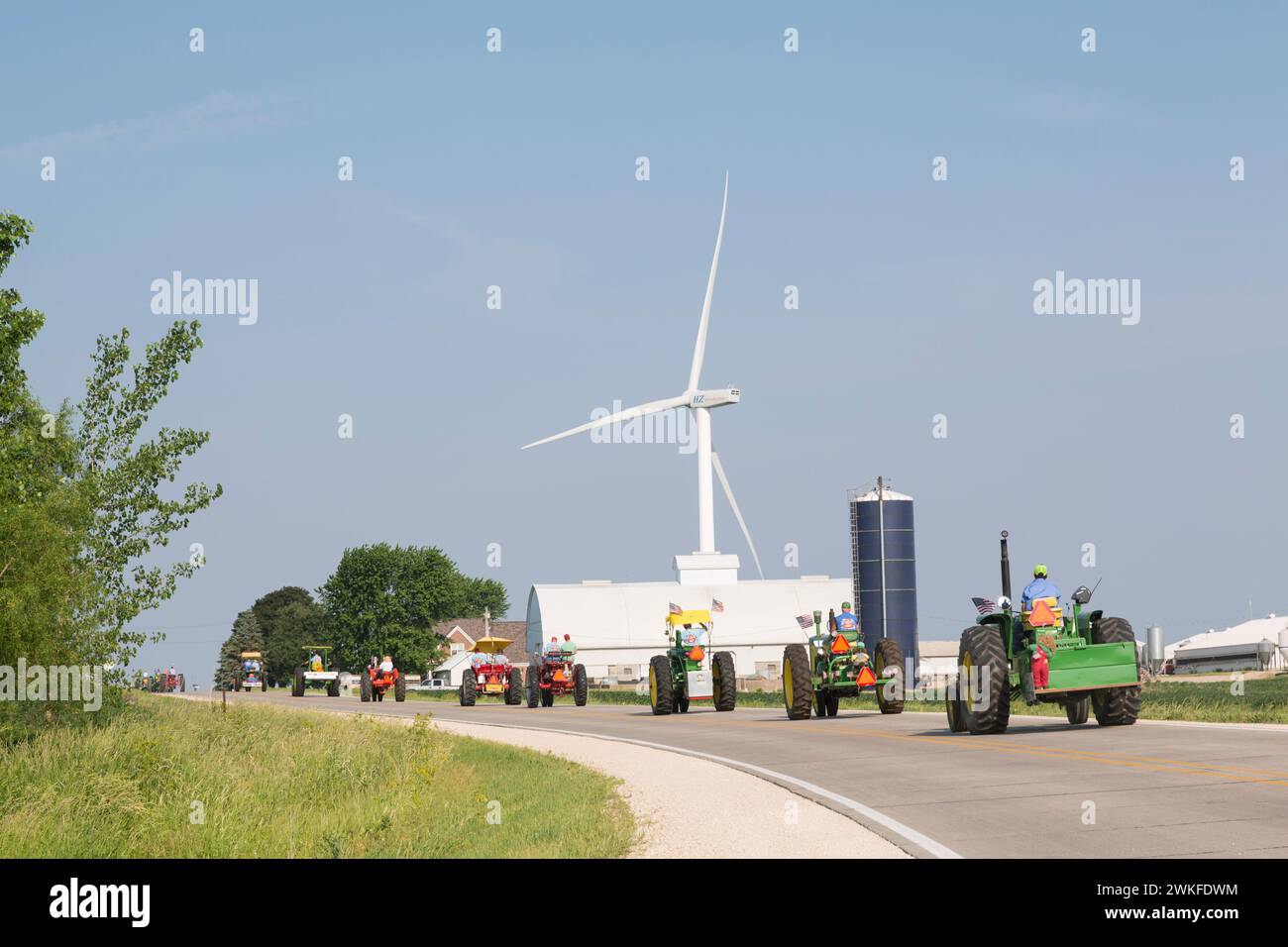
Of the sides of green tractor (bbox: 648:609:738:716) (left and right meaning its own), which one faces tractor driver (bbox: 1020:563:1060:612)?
back

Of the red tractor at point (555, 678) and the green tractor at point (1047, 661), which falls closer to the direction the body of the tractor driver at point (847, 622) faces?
the red tractor

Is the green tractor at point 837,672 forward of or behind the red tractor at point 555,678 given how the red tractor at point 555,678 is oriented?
behind

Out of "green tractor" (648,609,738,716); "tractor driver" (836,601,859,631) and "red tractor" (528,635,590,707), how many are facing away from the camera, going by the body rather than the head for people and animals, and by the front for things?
3

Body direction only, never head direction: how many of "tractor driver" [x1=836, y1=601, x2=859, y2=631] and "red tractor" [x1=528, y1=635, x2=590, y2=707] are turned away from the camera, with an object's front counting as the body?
2

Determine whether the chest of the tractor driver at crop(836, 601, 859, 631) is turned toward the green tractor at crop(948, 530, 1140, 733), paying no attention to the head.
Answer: no

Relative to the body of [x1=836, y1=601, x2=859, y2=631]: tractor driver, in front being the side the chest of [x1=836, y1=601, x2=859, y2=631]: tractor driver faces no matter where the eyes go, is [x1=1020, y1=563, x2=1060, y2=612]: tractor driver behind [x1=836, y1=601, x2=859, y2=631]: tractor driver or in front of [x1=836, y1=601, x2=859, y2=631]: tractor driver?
behind

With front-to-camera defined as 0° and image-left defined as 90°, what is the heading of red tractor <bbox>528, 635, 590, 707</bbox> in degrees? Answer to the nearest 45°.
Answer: approximately 180°

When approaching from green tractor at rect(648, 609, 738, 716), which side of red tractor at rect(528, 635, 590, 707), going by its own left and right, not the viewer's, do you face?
back

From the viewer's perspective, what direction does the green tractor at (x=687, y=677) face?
away from the camera

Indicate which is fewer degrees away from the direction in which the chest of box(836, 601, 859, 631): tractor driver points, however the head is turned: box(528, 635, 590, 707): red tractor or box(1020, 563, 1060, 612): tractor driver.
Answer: the red tractor

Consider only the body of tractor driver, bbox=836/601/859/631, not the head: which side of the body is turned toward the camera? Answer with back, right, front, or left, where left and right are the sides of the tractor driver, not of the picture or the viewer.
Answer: back

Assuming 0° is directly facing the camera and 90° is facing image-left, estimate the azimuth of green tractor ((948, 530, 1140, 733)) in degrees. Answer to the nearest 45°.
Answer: approximately 135°

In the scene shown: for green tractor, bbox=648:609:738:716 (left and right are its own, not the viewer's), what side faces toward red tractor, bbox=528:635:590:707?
front

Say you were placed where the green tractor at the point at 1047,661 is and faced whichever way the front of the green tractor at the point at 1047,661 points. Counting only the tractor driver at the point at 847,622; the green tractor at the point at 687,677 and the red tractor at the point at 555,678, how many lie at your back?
0

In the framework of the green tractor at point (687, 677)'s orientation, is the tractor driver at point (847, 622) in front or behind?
behind
